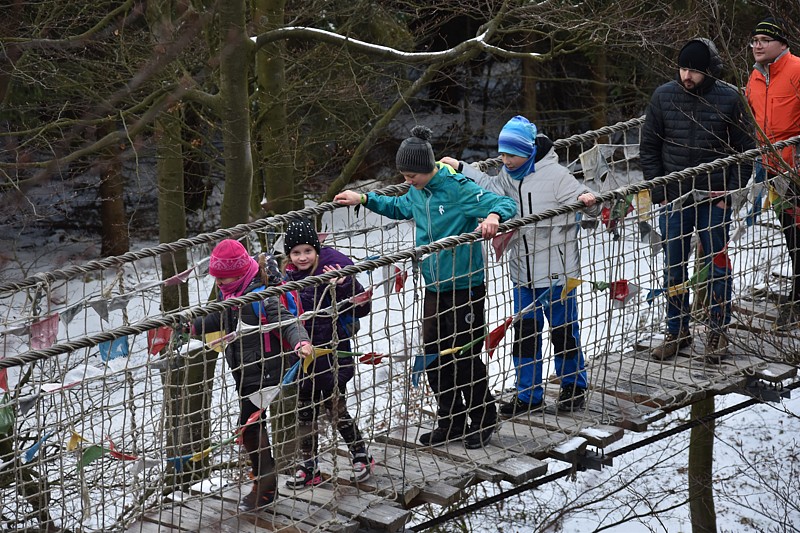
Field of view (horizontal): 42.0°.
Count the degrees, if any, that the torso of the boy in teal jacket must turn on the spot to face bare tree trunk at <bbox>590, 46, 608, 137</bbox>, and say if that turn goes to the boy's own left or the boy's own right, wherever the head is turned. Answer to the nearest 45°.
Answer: approximately 135° to the boy's own right

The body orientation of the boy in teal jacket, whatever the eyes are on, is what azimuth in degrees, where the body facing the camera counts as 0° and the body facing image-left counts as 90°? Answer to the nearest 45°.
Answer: approximately 45°

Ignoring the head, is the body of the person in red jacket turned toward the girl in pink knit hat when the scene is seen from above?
yes

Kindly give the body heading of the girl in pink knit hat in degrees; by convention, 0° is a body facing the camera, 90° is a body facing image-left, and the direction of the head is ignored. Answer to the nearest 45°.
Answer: approximately 45°

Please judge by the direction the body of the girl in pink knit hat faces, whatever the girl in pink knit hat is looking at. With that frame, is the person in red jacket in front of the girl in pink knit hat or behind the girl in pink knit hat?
behind

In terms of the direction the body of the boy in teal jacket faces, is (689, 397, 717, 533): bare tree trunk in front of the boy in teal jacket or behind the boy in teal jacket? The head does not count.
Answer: behind

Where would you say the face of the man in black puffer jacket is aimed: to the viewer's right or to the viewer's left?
to the viewer's left

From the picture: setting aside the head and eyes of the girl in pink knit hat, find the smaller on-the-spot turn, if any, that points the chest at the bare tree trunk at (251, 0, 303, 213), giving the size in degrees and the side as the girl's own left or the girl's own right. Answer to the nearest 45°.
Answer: approximately 135° to the girl's own right

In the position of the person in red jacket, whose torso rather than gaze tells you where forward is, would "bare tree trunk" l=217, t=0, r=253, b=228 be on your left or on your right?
on your right
